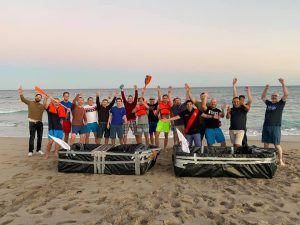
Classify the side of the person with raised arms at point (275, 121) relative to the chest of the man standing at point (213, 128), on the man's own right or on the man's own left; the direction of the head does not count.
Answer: on the man's own left

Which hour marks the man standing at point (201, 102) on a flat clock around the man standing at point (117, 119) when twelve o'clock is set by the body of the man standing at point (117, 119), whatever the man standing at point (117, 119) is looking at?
the man standing at point (201, 102) is roughly at 10 o'clock from the man standing at point (117, 119).

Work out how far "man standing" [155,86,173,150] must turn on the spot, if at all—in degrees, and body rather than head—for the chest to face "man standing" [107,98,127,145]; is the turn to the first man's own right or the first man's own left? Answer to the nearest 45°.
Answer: approximately 90° to the first man's own right

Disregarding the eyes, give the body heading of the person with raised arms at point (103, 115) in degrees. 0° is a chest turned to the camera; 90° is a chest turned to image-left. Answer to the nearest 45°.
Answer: approximately 0°

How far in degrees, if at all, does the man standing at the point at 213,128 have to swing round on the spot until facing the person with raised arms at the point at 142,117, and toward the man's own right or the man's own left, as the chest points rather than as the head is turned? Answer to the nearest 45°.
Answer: approximately 90° to the man's own right

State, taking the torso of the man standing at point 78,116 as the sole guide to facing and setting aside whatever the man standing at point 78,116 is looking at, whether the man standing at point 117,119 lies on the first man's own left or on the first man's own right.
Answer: on the first man's own left
